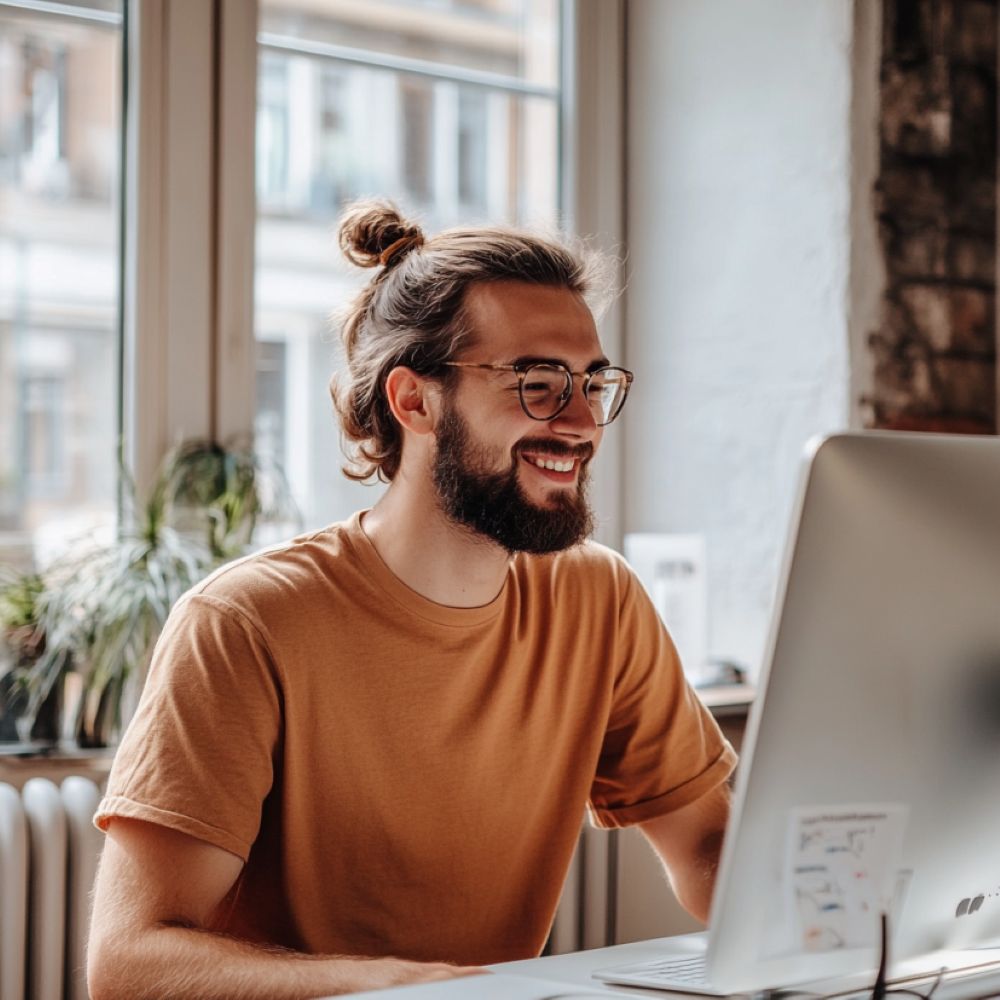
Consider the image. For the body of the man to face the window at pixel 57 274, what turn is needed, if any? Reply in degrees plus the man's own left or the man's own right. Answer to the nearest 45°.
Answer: approximately 180°

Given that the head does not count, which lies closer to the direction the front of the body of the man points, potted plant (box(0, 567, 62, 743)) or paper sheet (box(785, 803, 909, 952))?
the paper sheet

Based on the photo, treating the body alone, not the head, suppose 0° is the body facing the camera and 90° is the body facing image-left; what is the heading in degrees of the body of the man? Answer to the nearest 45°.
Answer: approximately 315°

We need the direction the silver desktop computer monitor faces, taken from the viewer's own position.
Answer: facing away from the viewer and to the left of the viewer

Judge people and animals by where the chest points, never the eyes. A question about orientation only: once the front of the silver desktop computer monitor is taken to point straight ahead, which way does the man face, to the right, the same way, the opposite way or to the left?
the opposite way

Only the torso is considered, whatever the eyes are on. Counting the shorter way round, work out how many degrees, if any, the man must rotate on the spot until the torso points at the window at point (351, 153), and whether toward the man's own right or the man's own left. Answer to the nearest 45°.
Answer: approximately 135° to the man's own left

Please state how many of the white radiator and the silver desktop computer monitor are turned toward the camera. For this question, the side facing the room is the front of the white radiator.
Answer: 1

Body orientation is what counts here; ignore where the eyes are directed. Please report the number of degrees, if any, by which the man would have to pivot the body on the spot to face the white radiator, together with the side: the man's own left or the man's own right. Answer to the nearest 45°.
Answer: approximately 180°
